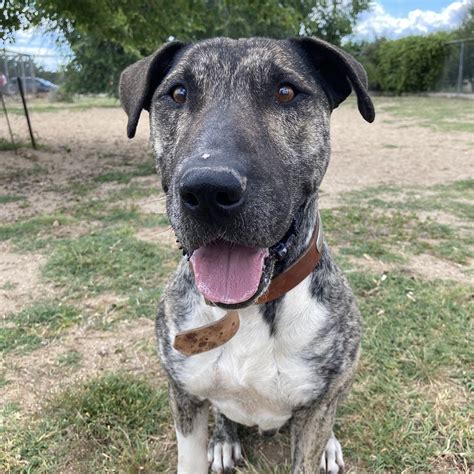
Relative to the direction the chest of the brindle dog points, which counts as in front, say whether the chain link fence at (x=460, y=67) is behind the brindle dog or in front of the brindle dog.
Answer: behind

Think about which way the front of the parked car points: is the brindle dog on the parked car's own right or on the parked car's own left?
on the parked car's own right

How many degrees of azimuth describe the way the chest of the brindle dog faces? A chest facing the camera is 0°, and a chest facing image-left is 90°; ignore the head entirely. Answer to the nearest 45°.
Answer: approximately 0°

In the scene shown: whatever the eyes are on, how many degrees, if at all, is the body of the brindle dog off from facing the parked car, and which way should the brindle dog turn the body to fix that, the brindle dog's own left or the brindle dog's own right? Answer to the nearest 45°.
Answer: approximately 180°

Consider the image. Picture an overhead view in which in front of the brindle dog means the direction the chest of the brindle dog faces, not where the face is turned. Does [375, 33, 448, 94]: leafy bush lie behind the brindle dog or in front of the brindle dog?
behind

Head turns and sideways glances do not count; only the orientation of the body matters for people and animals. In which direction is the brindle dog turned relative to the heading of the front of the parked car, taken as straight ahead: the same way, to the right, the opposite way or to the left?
to the right
